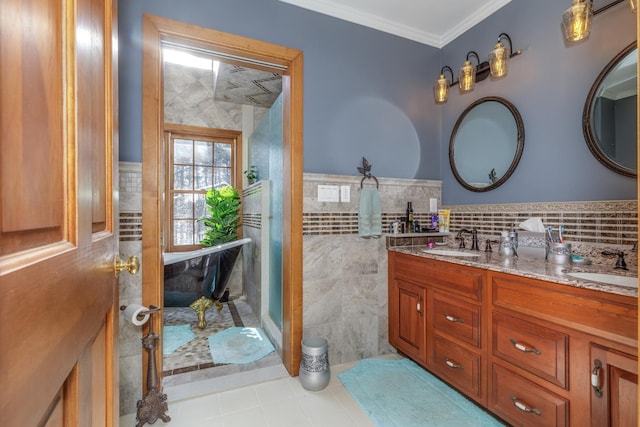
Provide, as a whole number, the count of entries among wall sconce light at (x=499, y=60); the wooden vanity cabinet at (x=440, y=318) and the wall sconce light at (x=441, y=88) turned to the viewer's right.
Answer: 0

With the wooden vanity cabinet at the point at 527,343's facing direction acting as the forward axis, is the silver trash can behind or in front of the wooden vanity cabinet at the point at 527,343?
in front

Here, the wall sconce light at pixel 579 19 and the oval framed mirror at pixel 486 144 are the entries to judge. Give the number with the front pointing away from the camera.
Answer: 0

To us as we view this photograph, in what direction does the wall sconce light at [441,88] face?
facing the viewer and to the left of the viewer

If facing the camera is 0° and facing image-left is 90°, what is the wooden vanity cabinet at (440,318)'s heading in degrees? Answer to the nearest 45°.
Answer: approximately 45°
